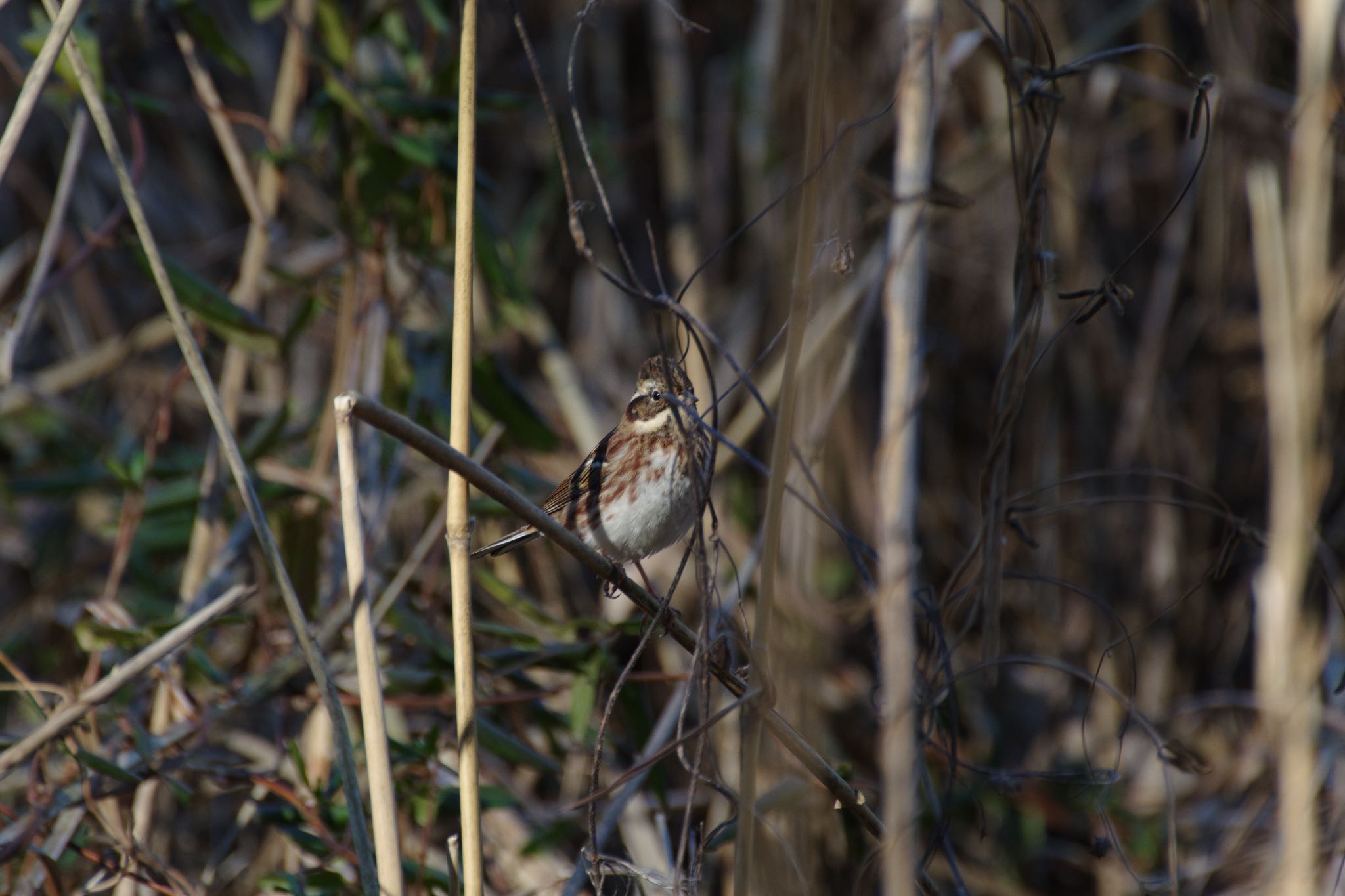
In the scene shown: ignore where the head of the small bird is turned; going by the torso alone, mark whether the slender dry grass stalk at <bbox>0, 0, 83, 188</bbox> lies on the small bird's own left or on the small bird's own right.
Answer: on the small bird's own right

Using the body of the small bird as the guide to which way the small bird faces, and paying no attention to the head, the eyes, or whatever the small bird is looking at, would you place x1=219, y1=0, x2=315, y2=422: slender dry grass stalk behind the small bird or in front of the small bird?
behind

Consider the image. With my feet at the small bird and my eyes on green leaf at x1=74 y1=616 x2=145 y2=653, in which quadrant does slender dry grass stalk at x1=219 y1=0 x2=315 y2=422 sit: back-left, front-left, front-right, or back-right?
front-right

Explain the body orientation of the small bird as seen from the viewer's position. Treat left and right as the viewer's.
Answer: facing the viewer and to the right of the viewer

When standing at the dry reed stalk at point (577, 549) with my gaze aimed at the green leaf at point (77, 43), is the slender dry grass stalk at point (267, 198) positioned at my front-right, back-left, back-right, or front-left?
front-right

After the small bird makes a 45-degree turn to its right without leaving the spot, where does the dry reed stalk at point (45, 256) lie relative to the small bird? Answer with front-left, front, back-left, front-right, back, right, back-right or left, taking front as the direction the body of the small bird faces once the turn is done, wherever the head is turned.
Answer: right

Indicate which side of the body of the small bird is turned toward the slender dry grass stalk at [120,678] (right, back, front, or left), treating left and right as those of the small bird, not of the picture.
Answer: right
